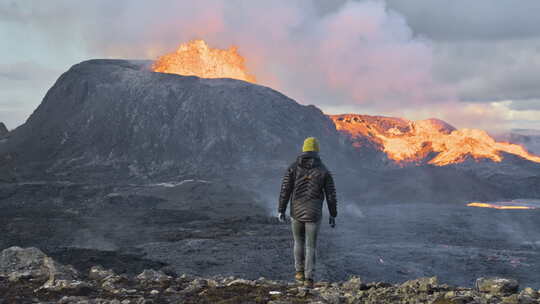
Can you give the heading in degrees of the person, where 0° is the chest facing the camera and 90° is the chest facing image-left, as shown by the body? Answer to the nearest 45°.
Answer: approximately 180°

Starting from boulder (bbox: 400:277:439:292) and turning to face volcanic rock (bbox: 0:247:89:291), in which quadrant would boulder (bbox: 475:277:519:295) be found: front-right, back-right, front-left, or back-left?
back-right

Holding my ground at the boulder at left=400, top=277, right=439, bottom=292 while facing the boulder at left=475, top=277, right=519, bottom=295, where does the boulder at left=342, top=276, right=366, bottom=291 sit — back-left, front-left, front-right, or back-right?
back-left

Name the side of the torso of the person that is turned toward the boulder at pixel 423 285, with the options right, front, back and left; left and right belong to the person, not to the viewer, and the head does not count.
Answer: right

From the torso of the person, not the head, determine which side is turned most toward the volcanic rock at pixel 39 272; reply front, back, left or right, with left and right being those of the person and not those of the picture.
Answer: left
